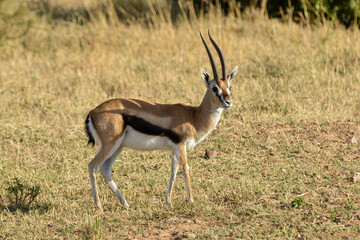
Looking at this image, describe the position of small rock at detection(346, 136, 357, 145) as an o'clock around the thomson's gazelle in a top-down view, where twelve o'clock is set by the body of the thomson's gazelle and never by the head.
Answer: The small rock is roughly at 11 o'clock from the thomson's gazelle.

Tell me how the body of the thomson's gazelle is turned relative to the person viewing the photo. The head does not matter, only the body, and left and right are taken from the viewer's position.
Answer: facing to the right of the viewer

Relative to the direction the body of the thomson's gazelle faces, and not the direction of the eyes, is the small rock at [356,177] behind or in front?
in front

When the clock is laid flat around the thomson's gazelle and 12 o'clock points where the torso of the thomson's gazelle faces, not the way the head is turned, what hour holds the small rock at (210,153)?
The small rock is roughly at 10 o'clock from the thomson's gazelle.

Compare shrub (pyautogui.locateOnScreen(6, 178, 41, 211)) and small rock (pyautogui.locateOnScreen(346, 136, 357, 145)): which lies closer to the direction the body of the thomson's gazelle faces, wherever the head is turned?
the small rock

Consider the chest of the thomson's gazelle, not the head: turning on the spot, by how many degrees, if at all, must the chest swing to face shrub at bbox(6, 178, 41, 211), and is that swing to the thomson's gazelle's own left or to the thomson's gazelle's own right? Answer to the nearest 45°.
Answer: approximately 180°

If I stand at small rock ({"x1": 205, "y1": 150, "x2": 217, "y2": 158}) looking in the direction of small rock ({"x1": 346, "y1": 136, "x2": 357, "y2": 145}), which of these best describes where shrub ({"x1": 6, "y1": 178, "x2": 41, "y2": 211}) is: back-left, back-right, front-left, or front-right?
back-right

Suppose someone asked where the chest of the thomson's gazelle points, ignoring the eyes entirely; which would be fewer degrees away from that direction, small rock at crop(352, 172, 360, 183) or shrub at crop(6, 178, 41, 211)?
the small rock

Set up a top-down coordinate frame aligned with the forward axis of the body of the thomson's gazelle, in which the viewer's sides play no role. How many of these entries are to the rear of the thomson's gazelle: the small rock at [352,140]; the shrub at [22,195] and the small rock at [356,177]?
1

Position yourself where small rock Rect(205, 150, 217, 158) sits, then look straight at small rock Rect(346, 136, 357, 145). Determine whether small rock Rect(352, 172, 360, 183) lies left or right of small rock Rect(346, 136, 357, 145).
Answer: right
